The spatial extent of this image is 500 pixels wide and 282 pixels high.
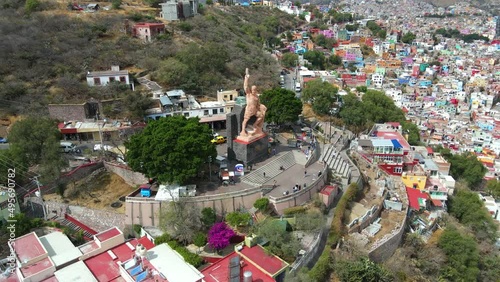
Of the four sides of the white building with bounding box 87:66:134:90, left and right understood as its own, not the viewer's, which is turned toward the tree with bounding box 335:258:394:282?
front

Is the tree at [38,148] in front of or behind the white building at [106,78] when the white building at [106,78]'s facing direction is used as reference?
in front

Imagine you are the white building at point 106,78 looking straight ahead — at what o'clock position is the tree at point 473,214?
The tree is roughly at 10 o'clock from the white building.

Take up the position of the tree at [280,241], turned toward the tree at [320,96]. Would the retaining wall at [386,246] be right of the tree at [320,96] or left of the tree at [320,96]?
right

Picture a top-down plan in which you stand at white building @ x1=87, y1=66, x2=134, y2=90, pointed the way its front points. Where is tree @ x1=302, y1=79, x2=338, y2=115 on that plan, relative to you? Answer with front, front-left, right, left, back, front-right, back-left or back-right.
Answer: left

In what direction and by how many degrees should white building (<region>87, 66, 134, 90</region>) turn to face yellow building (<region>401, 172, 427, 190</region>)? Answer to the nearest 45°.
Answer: approximately 45° to its left

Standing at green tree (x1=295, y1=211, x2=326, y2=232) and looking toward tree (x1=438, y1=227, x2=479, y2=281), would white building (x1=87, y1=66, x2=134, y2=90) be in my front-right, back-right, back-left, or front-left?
back-left

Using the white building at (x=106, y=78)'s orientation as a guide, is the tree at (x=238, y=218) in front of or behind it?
in front

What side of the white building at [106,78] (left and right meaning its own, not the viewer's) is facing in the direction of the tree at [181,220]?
front

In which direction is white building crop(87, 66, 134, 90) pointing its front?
toward the camera

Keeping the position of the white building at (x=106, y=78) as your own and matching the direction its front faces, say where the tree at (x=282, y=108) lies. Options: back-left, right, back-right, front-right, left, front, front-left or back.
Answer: front-left

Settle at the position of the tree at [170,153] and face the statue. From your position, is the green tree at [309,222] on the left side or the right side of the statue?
right

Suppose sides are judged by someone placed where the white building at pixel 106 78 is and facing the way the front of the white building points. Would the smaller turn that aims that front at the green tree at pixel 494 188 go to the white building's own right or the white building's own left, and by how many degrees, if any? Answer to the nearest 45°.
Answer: approximately 90° to the white building's own left

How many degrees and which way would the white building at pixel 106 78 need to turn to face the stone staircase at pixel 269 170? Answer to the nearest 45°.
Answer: approximately 45° to its left

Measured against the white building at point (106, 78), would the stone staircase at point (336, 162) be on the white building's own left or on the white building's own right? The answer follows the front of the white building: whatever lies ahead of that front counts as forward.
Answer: on the white building's own left

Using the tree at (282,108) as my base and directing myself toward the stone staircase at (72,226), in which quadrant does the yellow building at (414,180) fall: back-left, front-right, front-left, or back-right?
back-left
